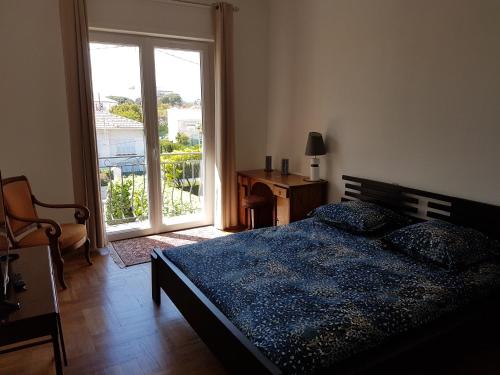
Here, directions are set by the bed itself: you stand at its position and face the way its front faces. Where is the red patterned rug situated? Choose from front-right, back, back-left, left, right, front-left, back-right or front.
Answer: right

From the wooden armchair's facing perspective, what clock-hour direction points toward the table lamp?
The table lamp is roughly at 11 o'clock from the wooden armchair.

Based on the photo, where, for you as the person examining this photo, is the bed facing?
facing the viewer and to the left of the viewer

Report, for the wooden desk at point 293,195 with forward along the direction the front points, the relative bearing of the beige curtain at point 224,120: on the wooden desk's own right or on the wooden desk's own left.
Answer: on the wooden desk's own right

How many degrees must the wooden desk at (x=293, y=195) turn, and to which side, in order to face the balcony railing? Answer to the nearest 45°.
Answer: approximately 45° to its right

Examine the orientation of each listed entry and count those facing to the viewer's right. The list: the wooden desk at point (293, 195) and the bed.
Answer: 0

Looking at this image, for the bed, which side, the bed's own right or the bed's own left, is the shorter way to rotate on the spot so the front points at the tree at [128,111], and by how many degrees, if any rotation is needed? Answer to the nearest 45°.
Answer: approximately 90° to the bed's own right

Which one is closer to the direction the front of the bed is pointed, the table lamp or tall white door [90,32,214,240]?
the tall white door

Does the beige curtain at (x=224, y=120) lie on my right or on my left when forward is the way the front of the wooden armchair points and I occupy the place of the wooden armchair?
on my left

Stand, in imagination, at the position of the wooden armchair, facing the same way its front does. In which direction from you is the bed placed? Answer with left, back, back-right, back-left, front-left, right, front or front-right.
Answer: front

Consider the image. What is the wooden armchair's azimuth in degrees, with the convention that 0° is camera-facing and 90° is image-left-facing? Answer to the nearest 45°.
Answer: approximately 315°

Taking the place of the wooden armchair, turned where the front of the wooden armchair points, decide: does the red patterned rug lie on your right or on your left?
on your left
